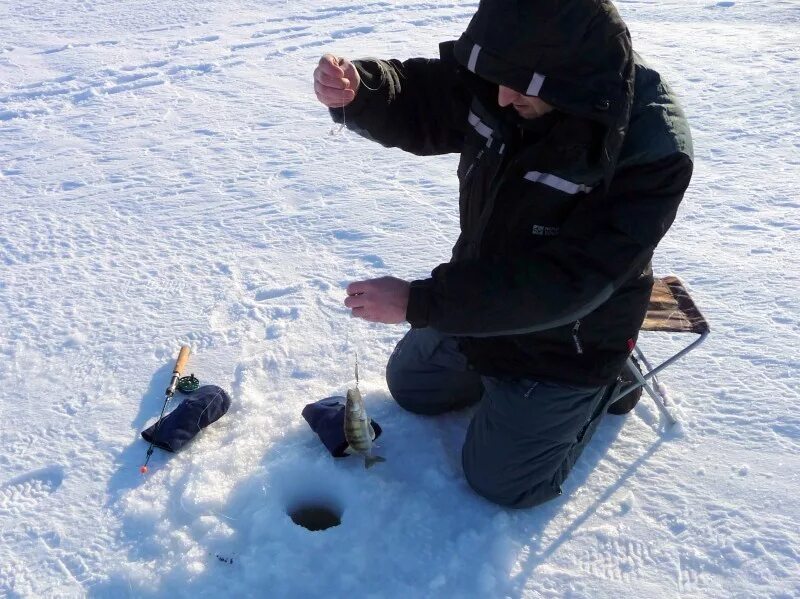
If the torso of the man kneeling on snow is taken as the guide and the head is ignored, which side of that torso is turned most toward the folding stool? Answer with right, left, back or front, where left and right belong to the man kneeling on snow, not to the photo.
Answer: back

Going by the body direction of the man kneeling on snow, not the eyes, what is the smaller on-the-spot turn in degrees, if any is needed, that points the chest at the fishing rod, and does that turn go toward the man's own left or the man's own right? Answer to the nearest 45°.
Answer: approximately 45° to the man's own right

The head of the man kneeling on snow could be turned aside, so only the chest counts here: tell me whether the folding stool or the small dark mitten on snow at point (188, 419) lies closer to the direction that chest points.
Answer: the small dark mitten on snow

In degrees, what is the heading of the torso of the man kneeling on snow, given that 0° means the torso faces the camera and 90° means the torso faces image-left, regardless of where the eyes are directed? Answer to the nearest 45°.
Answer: approximately 45°

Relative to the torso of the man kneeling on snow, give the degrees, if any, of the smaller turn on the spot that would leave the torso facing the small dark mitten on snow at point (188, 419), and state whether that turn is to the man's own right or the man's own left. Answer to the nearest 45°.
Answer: approximately 45° to the man's own right

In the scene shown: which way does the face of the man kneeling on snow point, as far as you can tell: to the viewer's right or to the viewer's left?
to the viewer's left
